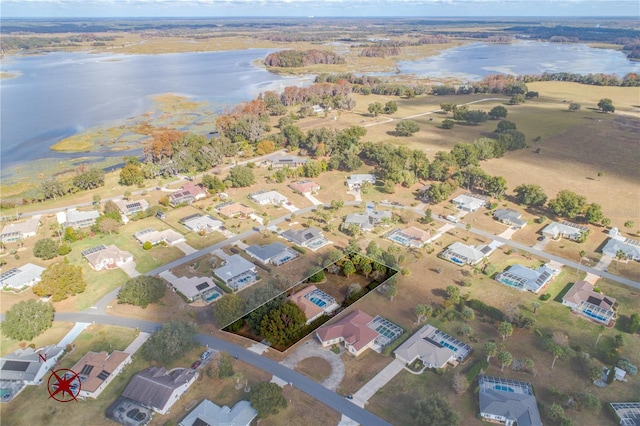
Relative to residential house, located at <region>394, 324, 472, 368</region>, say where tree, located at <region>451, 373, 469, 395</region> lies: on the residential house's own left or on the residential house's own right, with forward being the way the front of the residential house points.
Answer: on the residential house's own left

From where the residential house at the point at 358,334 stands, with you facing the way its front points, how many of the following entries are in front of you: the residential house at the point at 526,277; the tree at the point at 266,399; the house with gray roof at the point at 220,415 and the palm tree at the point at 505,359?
2

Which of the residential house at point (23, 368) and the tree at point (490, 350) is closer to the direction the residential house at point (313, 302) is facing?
the residential house

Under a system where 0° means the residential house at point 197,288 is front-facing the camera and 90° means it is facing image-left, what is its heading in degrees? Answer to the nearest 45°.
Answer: approximately 135°

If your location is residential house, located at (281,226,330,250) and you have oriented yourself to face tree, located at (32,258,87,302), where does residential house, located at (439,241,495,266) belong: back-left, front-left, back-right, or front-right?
back-left

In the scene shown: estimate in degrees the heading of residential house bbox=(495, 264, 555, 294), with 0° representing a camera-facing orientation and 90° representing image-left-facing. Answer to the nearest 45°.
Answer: approximately 225°

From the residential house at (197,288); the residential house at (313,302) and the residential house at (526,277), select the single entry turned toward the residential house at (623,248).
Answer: the residential house at (526,277)

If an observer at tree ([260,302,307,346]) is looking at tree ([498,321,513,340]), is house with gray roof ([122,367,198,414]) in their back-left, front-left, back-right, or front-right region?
back-right

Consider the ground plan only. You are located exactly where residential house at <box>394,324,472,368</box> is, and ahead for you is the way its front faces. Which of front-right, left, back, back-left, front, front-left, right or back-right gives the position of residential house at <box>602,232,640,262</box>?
back
